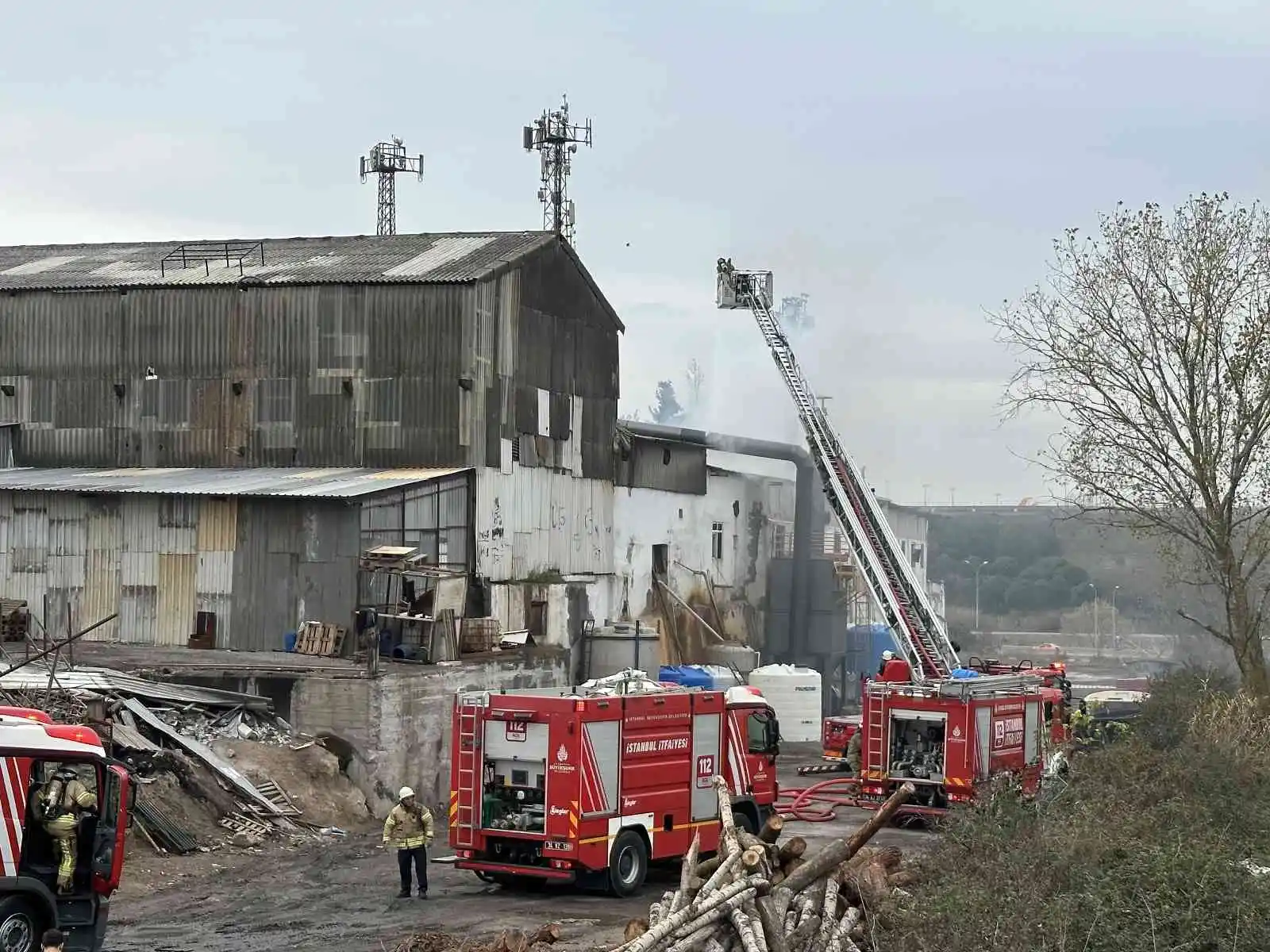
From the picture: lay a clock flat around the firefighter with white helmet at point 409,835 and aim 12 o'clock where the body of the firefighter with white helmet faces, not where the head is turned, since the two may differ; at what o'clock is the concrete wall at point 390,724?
The concrete wall is roughly at 6 o'clock from the firefighter with white helmet.

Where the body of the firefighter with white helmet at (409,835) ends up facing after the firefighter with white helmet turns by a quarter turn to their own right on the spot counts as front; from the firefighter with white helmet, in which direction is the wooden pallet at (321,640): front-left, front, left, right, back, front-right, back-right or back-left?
right

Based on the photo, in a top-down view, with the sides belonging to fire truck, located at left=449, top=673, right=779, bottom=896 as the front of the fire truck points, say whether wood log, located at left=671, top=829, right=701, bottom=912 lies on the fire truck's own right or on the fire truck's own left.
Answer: on the fire truck's own right

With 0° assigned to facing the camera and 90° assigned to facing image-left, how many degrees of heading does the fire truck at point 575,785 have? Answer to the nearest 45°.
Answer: approximately 225°

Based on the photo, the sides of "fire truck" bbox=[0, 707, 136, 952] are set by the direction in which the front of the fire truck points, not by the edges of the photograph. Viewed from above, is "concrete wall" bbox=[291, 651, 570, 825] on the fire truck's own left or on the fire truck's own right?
on the fire truck's own left
